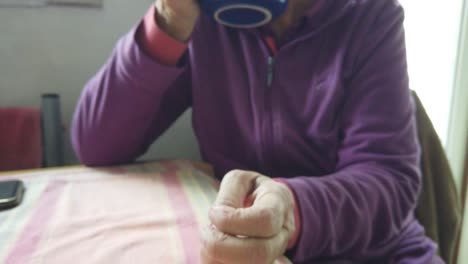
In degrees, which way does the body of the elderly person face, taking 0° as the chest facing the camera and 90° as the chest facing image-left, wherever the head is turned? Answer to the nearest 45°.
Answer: approximately 45°
